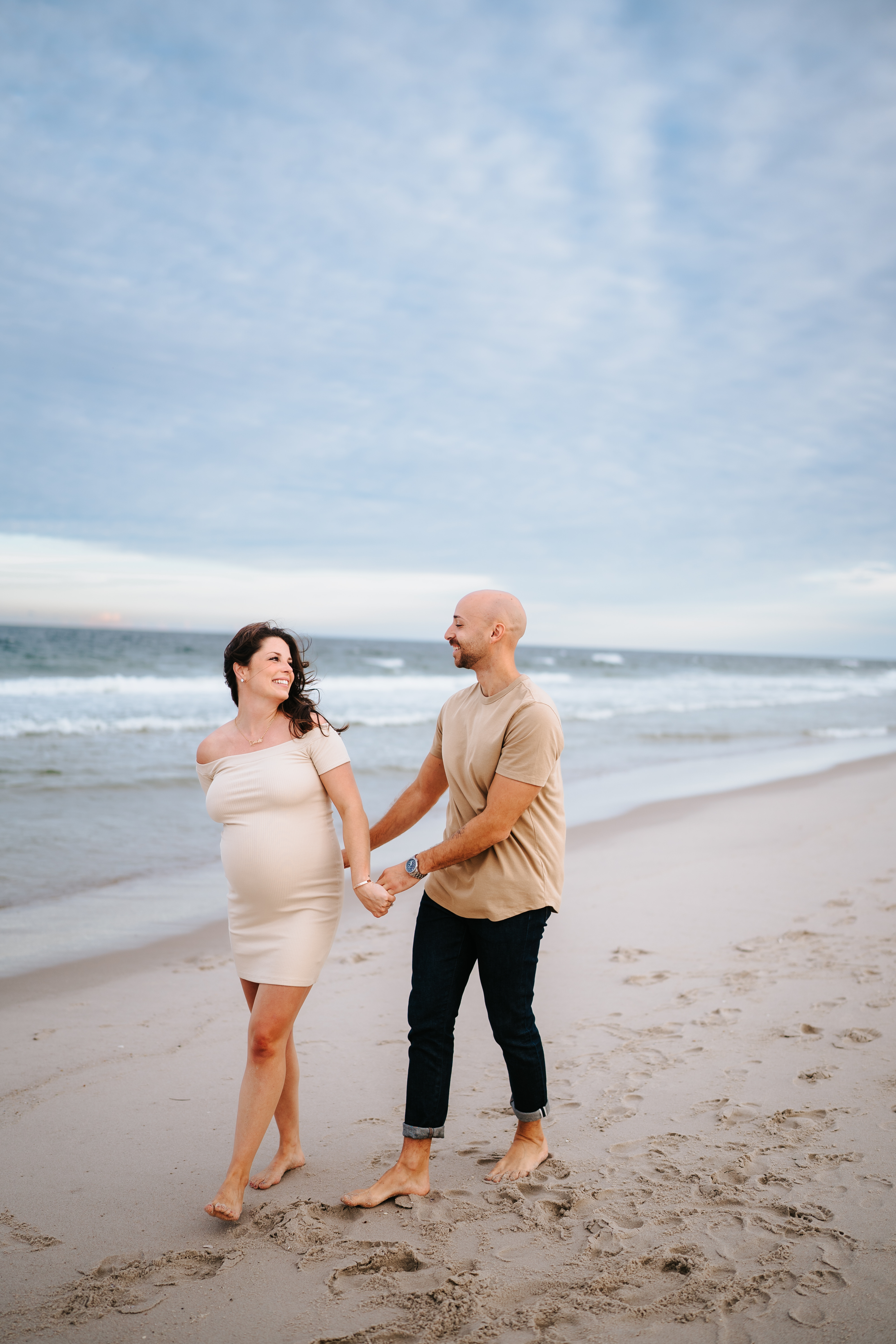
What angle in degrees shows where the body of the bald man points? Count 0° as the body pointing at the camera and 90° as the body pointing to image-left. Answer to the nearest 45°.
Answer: approximately 45°

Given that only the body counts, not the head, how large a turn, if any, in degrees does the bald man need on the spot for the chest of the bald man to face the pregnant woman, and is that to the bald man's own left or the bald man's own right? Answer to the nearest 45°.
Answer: approximately 45° to the bald man's own right
